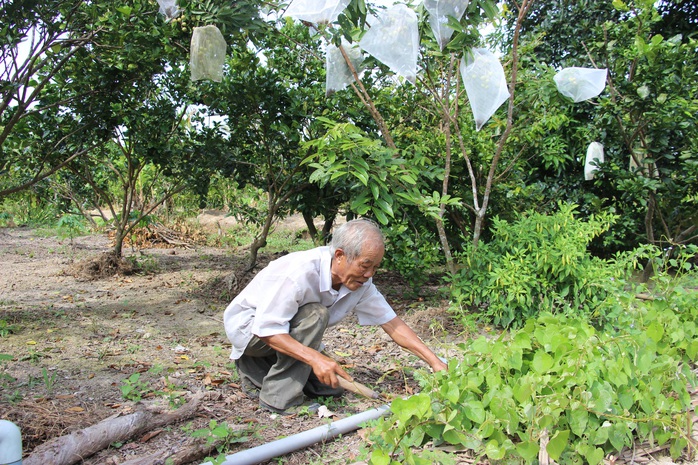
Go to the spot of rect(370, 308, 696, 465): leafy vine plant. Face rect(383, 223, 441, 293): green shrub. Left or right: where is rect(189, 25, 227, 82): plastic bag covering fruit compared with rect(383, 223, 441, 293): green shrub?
left

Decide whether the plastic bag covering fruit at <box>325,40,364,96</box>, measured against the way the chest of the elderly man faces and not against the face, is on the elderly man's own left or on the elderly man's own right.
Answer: on the elderly man's own left

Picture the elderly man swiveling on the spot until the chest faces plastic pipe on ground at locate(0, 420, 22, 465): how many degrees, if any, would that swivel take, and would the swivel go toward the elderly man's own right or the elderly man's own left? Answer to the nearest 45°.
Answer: approximately 90° to the elderly man's own right

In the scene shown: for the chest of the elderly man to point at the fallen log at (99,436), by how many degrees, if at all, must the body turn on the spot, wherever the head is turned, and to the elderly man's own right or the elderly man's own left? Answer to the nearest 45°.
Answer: approximately 90° to the elderly man's own right

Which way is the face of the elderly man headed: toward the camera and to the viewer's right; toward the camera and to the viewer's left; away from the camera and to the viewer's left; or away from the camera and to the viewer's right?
toward the camera and to the viewer's right

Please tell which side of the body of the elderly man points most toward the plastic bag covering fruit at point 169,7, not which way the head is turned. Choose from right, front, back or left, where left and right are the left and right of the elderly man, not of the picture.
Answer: back

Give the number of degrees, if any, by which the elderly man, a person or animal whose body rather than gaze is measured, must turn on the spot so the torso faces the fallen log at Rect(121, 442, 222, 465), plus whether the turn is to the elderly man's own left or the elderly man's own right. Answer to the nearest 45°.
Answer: approximately 90° to the elderly man's own right

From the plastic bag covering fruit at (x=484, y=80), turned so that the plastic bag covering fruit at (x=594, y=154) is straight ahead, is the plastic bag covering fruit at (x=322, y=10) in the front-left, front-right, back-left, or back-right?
back-left

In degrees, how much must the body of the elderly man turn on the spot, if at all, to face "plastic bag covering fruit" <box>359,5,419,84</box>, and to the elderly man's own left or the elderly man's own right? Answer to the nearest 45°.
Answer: approximately 90° to the elderly man's own left

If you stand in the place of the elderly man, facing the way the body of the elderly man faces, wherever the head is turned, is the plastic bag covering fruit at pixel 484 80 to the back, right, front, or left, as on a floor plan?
left

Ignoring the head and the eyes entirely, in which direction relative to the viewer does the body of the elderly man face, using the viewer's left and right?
facing the viewer and to the right of the viewer

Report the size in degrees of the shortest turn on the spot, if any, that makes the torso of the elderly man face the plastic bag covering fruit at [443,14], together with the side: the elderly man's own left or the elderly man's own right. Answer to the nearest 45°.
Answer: approximately 90° to the elderly man's own left
